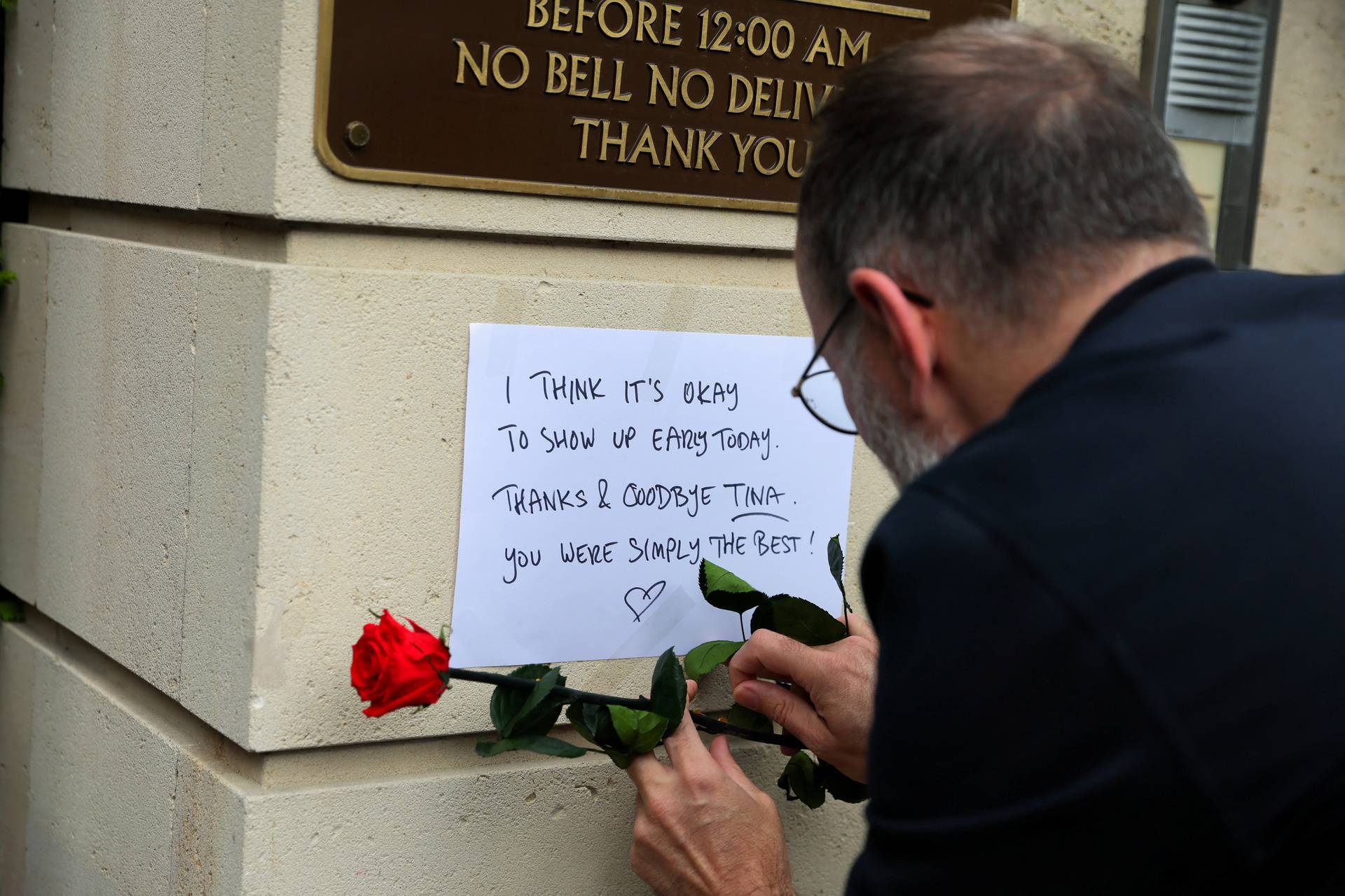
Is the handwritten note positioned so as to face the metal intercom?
no

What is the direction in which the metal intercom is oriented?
toward the camera

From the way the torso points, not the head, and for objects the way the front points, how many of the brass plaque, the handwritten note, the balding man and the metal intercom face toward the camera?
3

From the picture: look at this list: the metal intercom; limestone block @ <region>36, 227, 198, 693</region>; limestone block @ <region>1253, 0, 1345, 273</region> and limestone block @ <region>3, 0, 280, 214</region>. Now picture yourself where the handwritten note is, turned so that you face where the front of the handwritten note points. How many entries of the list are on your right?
2

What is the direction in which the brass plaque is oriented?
toward the camera

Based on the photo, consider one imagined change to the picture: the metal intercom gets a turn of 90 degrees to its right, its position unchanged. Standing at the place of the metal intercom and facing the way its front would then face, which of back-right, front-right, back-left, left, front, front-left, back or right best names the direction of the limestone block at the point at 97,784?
front-left

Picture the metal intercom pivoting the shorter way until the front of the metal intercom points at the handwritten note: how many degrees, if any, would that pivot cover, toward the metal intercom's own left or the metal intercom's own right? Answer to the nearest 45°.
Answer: approximately 45° to the metal intercom's own right

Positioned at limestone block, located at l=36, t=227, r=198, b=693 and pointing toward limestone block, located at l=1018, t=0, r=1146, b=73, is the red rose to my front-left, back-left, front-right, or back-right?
front-right

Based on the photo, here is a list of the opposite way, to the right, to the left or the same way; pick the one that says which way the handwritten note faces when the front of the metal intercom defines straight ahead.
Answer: the same way

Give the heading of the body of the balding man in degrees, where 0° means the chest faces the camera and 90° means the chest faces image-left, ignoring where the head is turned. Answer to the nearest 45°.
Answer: approximately 135°

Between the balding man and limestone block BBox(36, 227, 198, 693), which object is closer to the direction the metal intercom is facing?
the balding man

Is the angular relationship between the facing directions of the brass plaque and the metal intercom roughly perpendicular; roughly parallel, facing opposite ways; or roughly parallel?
roughly parallel

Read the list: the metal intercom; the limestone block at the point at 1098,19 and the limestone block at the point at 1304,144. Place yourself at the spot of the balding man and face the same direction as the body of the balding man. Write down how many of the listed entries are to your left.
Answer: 0

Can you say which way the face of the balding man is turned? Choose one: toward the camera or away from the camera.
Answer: away from the camera

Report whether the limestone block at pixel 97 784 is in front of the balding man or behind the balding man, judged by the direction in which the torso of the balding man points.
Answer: in front

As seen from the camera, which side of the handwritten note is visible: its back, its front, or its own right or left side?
front
